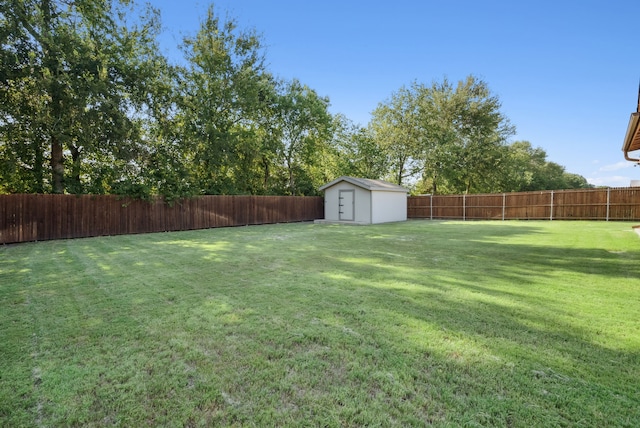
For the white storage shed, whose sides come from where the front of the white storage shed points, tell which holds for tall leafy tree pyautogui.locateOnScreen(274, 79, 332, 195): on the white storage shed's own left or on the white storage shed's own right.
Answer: on the white storage shed's own right

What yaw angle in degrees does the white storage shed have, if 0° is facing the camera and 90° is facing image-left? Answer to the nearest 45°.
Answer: approximately 45°

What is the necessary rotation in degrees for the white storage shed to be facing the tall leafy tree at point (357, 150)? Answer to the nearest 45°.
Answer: approximately 135° to its right

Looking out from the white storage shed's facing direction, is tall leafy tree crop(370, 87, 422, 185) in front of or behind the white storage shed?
behind

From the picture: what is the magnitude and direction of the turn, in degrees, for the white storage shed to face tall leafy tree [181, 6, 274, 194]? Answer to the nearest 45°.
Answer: approximately 45° to its right

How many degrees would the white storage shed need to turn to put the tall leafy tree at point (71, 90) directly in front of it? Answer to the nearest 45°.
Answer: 0° — it already faces it
